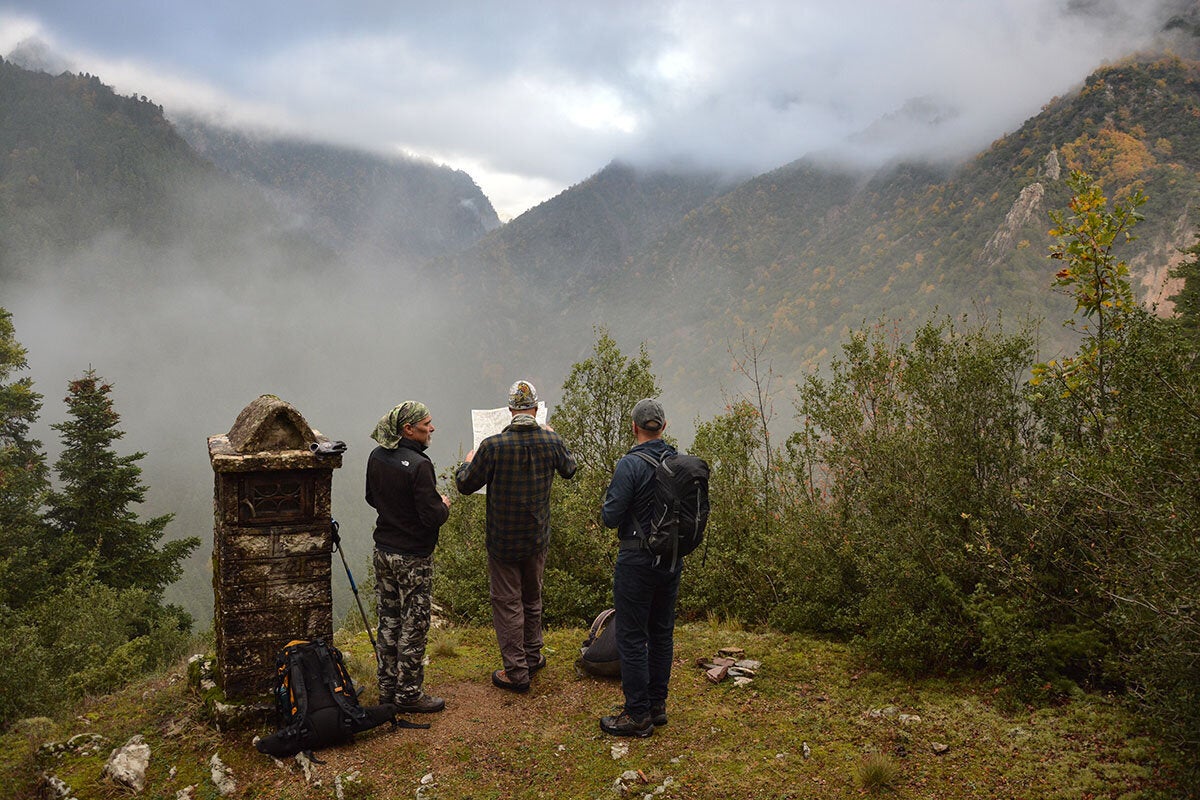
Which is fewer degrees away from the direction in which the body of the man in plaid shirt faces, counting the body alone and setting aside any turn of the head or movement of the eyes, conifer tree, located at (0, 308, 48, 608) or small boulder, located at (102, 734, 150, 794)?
the conifer tree

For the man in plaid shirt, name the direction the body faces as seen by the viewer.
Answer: away from the camera

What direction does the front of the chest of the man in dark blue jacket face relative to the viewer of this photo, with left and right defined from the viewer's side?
facing away from the viewer and to the left of the viewer

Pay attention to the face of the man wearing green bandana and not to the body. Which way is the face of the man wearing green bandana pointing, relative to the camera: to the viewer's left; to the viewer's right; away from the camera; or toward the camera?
to the viewer's right

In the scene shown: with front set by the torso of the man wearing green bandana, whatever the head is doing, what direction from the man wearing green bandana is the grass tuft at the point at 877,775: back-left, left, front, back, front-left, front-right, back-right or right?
right

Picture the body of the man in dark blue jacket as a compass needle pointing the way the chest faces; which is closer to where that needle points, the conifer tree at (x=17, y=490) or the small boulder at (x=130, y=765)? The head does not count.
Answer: the conifer tree

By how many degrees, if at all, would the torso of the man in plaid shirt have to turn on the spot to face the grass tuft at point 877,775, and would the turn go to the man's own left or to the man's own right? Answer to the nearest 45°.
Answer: approximately 135° to the man's own right

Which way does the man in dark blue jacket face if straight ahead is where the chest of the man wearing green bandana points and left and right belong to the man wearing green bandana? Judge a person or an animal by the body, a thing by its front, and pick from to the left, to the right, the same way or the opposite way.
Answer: to the left

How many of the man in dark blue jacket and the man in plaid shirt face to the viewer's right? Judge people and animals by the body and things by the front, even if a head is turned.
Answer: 0

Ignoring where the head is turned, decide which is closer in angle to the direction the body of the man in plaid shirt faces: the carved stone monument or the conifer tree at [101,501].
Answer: the conifer tree

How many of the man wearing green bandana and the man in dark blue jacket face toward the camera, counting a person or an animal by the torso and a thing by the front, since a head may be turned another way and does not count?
0

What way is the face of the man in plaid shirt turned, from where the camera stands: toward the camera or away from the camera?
away from the camera

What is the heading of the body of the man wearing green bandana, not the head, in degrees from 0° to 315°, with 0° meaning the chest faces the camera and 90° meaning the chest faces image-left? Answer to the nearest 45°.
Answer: approximately 225°
